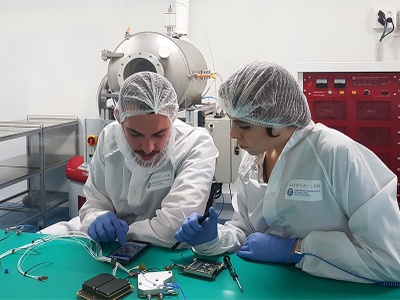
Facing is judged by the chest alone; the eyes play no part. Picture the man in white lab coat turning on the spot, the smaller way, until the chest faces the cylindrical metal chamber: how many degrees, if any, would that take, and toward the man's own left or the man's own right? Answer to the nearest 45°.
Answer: approximately 180°

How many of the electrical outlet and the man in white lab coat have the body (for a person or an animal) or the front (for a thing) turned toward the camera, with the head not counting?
2

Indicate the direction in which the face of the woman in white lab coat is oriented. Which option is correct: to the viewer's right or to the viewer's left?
to the viewer's left

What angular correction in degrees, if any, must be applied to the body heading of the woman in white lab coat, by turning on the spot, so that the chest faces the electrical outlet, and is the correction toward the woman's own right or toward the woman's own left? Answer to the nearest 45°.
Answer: approximately 135° to the woman's own right

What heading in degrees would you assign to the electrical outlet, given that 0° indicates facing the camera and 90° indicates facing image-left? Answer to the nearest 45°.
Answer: approximately 0°

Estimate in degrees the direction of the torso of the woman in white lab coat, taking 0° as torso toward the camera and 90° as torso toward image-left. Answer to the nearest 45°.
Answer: approximately 45°

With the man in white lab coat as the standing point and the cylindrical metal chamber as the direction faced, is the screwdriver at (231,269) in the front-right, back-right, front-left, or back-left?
back-right

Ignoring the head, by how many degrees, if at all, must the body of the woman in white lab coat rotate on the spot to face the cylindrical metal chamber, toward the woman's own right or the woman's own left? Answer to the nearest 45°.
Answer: approximately 90° to the woman's own right
